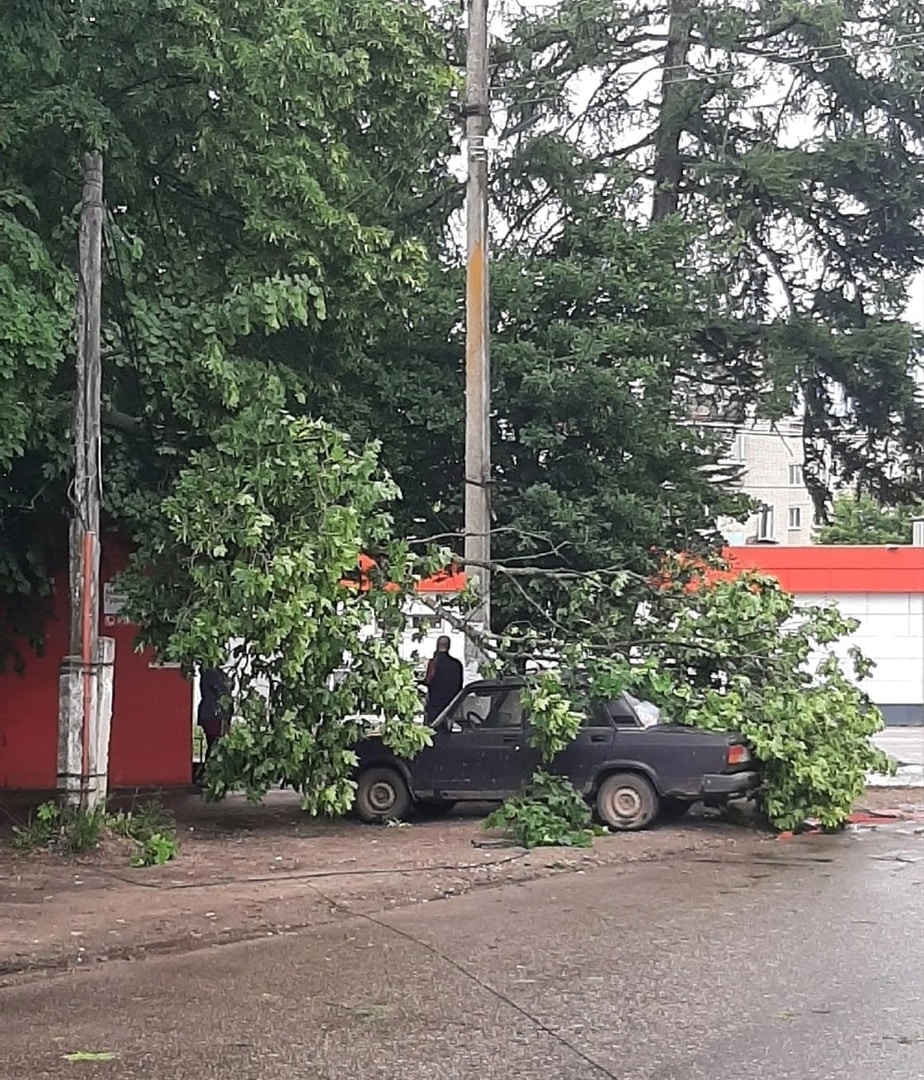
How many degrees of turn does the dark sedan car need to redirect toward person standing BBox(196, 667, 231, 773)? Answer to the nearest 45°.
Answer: approximately 45° to its right

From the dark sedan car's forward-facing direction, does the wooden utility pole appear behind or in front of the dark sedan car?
in front

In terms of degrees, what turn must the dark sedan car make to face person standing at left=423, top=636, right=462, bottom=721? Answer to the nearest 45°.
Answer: approximately 45° to its right

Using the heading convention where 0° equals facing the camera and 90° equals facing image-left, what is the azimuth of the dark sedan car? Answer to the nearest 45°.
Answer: approximately 90°

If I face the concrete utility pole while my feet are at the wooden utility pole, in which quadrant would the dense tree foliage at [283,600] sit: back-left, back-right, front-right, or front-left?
front-right

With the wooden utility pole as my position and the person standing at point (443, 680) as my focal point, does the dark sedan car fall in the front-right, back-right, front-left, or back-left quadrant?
front-right

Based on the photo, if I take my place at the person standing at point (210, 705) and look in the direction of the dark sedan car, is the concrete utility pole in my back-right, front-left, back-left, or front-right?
front-left
